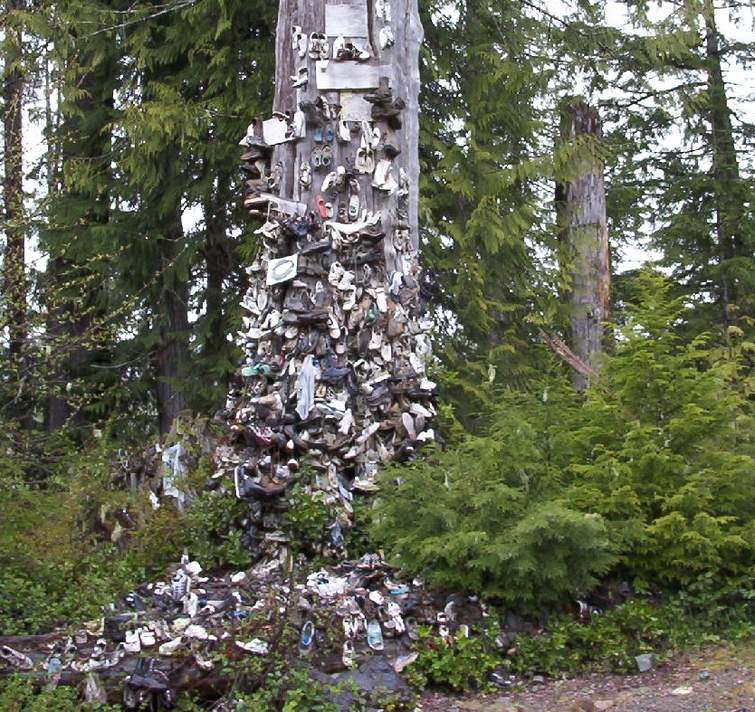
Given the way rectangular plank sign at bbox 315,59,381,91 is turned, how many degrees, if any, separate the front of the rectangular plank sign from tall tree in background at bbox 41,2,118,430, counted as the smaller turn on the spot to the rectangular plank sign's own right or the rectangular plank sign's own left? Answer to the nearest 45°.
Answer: approximately 135° to the rectangular plank sign's own right

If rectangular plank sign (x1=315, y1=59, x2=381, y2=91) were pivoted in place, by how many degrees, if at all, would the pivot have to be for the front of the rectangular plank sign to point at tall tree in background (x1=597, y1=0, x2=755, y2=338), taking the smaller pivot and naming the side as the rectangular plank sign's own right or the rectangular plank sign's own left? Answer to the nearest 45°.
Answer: approximately 135° to the rectangular plank sign's own left

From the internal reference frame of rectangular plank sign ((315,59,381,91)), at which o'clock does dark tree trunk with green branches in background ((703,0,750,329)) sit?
The dark tree trunk with green branches in background is roughly at 7 o'clock from the rectangular plank sign.

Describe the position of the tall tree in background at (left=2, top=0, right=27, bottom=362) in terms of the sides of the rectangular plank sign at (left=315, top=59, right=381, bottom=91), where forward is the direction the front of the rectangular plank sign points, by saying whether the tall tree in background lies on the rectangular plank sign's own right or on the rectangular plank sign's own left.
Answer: on the rectangular plank sign's own right

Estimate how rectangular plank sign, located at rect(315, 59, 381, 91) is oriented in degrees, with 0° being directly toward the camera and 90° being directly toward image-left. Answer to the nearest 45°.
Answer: approximately 0°
